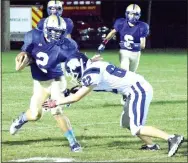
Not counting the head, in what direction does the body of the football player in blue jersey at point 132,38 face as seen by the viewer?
toward the camera

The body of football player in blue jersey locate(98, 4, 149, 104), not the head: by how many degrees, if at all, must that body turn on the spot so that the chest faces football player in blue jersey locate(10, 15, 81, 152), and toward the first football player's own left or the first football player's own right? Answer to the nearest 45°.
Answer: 0° — they already face them

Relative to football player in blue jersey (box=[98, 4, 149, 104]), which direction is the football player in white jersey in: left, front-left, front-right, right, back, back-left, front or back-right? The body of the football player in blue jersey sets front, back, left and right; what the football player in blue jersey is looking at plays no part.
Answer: front
